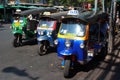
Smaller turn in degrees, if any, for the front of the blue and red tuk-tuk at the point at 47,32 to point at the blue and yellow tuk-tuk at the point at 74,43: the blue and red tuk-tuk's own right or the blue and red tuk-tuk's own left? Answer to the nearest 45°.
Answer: approximately 45° to the blue and red tuk-tuk's own left

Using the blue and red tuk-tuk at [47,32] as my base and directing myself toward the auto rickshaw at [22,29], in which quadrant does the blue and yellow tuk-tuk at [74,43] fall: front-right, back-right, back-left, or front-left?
back-left

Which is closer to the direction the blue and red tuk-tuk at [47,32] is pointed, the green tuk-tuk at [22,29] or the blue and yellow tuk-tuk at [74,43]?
the blue and yellow tuk-tuk

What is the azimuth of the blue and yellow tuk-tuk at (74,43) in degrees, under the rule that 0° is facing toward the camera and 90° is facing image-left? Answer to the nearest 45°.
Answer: approximately 45°

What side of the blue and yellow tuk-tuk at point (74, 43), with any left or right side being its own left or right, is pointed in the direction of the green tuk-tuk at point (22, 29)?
right

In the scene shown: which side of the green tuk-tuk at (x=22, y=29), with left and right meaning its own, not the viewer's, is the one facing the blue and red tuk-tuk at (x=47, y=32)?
left

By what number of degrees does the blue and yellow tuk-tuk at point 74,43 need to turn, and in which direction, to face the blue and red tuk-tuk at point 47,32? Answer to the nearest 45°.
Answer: approximately 135° to its right

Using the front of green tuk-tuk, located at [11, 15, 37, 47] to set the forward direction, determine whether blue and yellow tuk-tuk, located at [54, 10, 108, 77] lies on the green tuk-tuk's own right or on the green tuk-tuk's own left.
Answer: on the green tuk-tuk's own left

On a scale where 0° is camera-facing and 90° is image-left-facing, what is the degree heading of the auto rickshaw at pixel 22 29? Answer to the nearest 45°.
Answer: approximately 45°

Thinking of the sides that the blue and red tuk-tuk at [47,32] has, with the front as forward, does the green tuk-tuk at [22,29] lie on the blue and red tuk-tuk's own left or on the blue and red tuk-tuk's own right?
on the blue and red tuk-tuk's own right
